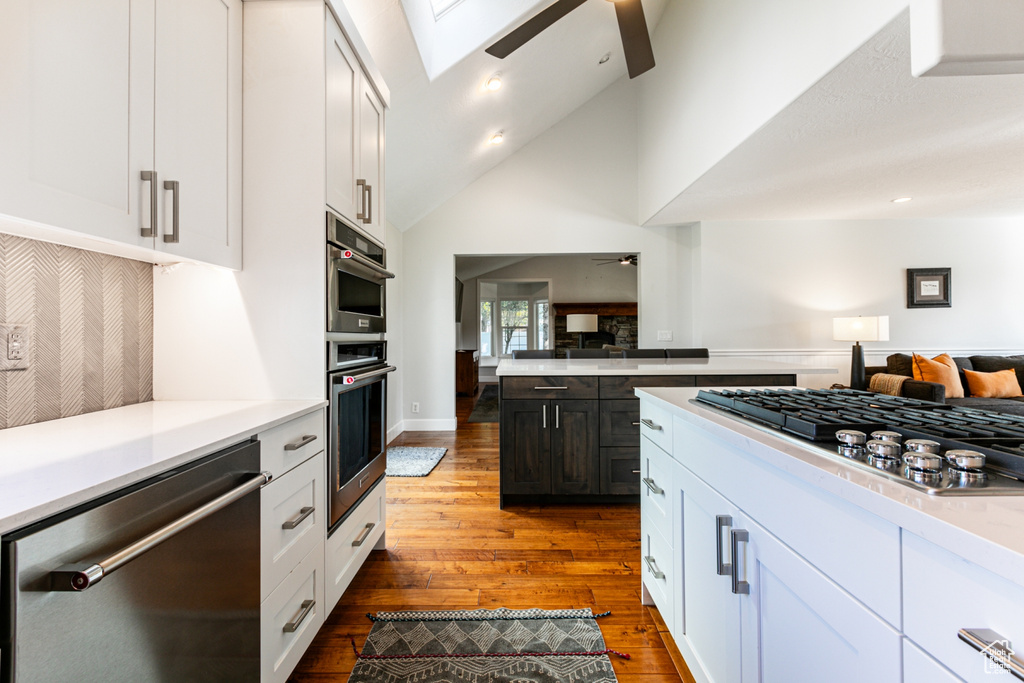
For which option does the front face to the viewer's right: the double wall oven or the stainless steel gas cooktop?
the double wall oven

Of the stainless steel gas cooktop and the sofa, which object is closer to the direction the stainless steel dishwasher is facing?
the stainless steel gas cooktop

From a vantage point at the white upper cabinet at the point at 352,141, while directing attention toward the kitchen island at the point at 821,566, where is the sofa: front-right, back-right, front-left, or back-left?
front-left

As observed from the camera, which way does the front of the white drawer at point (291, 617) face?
facing the viewer and to the right of the viewer

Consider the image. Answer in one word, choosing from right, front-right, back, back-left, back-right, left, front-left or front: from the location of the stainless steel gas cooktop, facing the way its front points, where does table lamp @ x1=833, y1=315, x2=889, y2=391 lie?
back-right

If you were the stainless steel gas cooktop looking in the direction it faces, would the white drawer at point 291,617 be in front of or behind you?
in front

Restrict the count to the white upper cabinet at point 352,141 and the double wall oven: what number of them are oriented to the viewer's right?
2

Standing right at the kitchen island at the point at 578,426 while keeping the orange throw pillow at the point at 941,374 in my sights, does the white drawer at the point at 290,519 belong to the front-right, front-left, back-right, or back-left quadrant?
back-right

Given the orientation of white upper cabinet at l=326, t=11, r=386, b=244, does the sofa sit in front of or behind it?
in front

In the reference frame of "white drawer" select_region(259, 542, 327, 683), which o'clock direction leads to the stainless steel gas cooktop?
The stainless steel gas cooktop is roughly at 12 o'clock from the white drawer.

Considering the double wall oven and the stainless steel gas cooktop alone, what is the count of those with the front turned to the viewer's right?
1

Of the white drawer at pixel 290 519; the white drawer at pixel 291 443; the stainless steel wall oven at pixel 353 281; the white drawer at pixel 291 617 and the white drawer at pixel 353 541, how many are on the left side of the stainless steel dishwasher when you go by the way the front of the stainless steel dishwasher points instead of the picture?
5

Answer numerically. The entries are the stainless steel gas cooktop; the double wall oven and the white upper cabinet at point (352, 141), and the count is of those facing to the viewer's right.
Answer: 2
